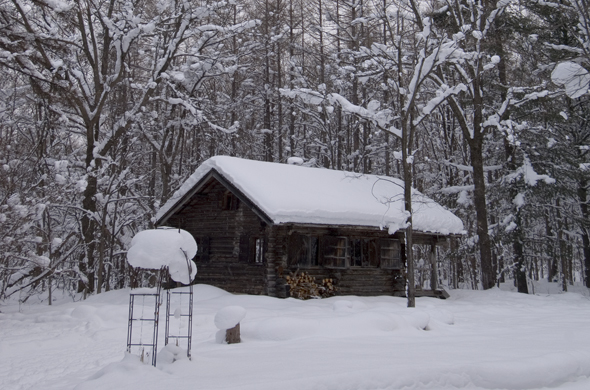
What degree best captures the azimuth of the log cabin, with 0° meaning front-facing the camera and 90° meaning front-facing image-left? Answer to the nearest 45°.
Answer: approximately 315°

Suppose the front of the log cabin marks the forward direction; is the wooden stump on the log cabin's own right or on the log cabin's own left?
on the log cabin's own right
